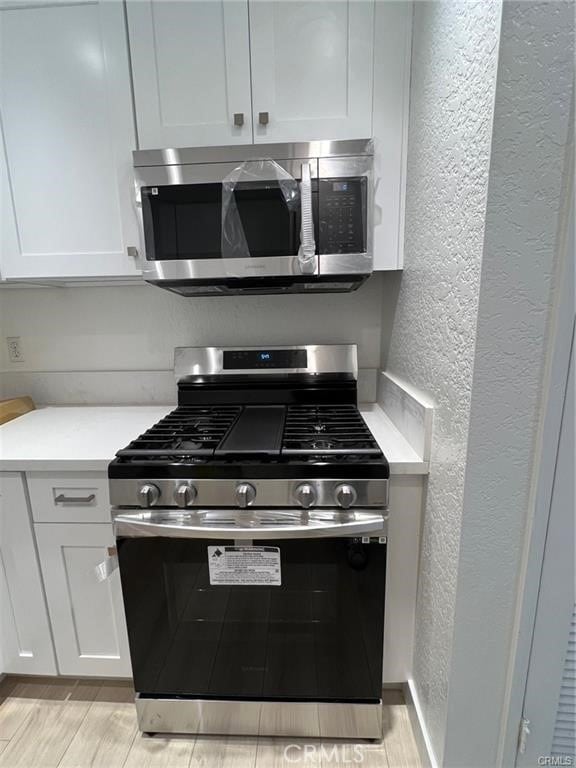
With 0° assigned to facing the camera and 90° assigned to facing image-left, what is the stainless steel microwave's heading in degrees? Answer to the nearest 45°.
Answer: approximately 0°

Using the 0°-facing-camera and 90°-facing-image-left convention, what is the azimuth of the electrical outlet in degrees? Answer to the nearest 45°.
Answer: approximately 0°

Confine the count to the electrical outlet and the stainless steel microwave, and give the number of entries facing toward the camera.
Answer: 2

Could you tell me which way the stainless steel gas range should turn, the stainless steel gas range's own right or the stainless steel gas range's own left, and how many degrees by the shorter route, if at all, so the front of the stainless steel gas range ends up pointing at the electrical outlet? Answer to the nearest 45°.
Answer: approximately 135° to the stainless steel gas range's own right

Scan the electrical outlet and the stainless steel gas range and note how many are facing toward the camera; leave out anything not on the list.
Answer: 2

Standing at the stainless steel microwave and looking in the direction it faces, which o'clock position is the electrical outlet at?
The electrical outlet is roughly at 4 o'clock from the stainless steel microwave.

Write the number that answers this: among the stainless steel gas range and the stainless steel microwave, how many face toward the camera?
2
